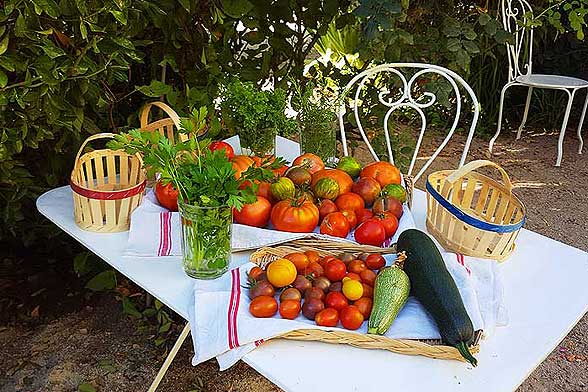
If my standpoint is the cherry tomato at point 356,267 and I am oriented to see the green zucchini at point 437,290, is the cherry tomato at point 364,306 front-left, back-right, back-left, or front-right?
front-right

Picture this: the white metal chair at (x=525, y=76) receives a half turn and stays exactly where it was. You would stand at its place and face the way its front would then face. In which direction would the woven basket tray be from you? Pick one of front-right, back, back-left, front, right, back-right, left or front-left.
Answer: back-left

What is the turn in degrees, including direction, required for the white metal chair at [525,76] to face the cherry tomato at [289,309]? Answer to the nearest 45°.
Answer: approximately 45° to its right

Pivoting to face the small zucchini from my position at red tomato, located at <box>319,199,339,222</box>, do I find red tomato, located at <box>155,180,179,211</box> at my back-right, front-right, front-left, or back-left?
back-right

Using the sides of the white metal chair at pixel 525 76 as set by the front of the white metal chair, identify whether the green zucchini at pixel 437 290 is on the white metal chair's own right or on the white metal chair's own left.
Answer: on the white metal chair's own right

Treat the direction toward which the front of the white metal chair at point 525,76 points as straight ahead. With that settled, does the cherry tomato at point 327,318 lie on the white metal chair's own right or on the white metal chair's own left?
on the white metal chair's own right

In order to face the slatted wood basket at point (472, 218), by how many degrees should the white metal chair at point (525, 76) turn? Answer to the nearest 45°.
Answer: approximately 45° to its right

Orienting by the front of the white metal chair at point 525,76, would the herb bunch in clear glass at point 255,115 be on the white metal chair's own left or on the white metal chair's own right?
on the white metal chair's own right

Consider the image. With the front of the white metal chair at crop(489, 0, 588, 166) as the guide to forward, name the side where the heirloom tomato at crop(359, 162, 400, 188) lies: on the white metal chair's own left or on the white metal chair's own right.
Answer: on the white metal chair's own right

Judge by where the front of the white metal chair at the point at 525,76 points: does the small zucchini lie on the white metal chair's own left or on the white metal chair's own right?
on the white metal chair's own right

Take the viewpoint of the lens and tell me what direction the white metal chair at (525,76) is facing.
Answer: facing the viewer and to the right of the viewer

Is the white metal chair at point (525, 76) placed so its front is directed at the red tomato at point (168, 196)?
no
